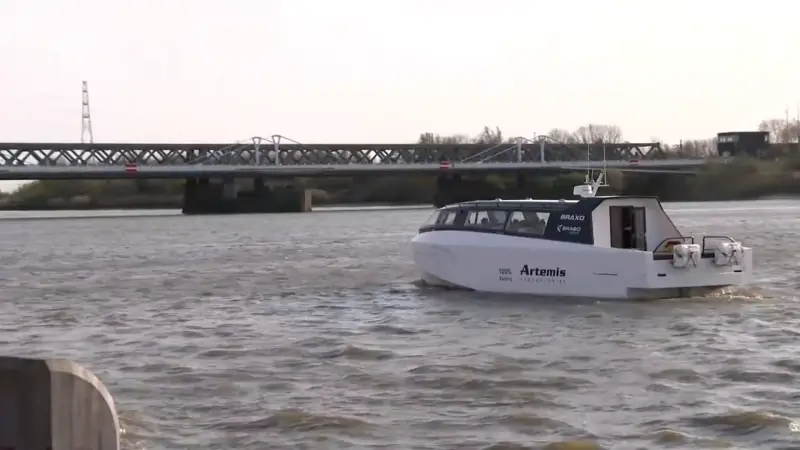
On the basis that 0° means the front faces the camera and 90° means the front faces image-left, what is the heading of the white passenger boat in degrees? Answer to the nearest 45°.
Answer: approximately 135°

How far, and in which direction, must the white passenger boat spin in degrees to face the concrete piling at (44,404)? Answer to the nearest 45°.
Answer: approximately 135° to its left
